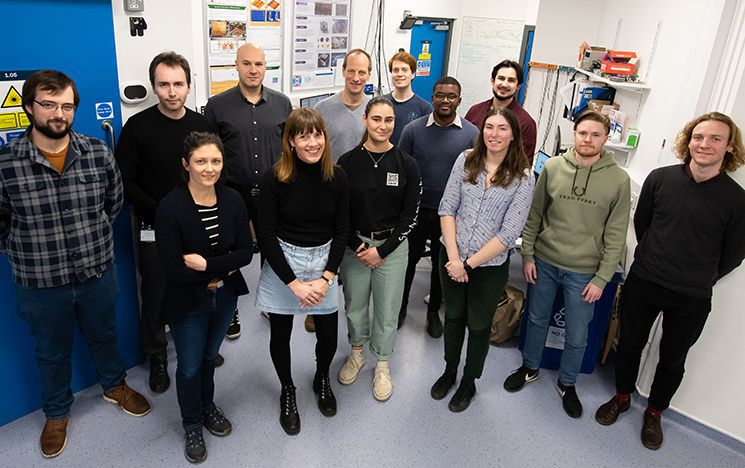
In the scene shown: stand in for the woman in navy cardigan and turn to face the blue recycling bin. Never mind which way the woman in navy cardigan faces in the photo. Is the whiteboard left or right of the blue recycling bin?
left

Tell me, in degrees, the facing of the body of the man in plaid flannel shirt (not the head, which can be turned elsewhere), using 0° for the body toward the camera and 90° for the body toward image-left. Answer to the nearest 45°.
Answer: approximately 0°

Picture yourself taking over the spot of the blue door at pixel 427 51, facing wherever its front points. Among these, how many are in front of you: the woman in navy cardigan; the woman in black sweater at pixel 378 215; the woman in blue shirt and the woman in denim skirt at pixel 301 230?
4

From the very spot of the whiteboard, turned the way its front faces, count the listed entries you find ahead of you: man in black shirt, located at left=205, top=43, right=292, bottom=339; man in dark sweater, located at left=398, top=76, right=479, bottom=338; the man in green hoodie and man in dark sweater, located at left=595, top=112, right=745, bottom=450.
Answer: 4

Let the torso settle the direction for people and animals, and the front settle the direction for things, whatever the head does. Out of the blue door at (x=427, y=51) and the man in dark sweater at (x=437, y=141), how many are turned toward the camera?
2

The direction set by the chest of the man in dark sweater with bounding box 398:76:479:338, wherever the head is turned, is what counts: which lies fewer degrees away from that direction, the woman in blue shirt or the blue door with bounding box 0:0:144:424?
the woman in blue shirt

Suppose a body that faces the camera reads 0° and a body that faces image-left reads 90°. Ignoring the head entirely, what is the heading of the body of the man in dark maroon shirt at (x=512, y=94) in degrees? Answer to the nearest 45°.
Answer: approximately 0°
